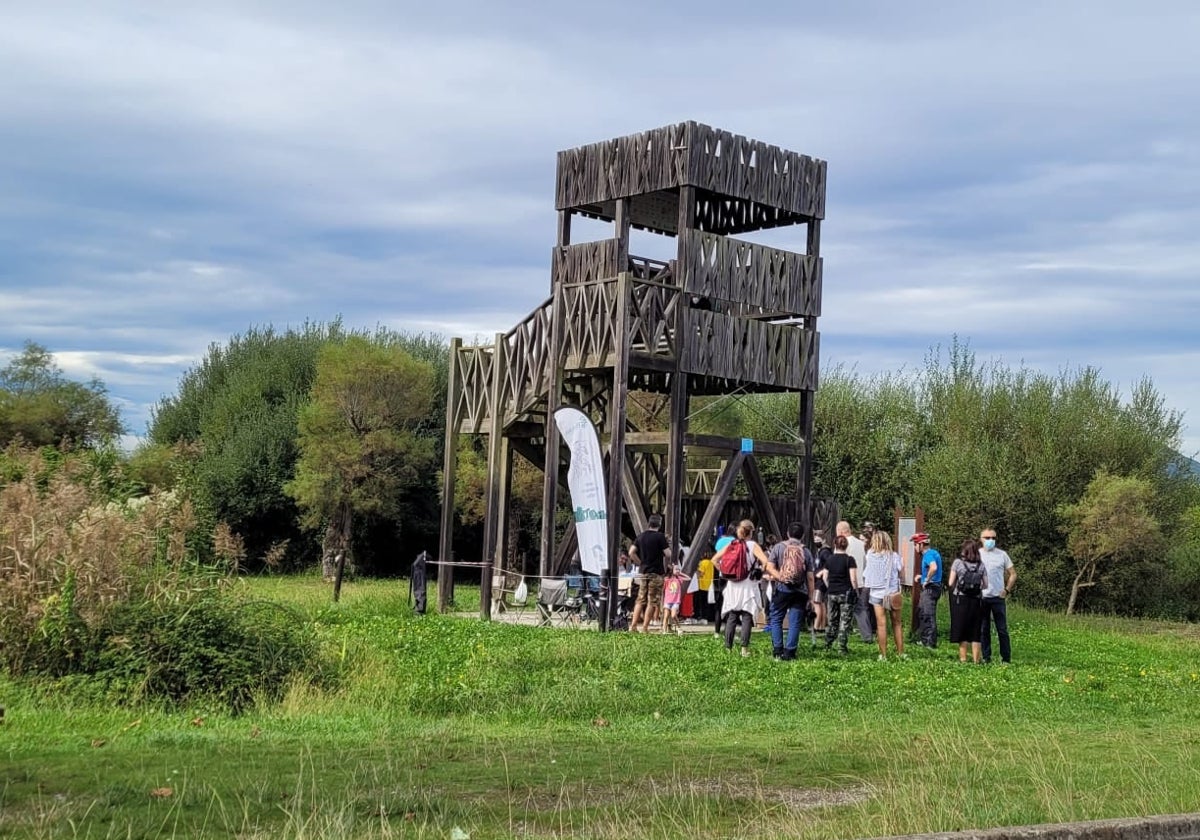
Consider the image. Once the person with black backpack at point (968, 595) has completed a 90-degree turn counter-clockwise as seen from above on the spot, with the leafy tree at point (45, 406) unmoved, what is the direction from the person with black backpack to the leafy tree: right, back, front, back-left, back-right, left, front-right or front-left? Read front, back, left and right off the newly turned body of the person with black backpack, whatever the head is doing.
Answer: front-right

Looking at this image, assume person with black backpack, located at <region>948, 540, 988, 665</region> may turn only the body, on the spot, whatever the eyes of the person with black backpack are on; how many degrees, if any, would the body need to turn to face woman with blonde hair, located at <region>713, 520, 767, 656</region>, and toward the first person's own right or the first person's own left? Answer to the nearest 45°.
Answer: approximately 135° to the first person's own left

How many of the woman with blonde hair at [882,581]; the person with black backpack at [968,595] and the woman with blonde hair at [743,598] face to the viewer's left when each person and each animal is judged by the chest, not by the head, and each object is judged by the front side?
0

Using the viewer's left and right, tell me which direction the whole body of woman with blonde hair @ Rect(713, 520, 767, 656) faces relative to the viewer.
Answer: facing away from the viewer

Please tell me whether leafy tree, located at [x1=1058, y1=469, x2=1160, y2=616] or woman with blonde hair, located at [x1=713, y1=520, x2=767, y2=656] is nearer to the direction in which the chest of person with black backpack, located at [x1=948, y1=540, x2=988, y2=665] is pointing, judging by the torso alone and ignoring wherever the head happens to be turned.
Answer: the leafy tree

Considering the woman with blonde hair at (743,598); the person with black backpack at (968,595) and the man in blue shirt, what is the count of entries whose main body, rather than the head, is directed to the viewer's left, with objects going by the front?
1

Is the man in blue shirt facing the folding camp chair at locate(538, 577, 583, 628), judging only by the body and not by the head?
yes

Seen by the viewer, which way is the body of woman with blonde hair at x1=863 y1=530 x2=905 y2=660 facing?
away from the camera

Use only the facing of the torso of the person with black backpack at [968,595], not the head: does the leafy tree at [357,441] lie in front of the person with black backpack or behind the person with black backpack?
in front

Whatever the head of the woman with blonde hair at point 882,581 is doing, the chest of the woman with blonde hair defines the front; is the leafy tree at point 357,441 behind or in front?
in front

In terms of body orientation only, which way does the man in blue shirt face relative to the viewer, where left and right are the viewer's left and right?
facing to the left of the viewer

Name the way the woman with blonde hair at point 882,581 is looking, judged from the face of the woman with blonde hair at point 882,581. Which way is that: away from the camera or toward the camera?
away from the camera

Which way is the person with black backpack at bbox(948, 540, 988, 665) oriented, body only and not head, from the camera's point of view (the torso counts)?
away from the camera

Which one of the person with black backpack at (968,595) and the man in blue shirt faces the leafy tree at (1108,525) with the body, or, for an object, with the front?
the person with black backpack

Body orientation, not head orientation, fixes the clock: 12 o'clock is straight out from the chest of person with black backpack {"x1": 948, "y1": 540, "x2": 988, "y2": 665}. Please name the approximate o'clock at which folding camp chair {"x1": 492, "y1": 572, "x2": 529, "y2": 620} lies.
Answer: The folding camp chair is roughly at 10 o'clock from the person with black backpack.

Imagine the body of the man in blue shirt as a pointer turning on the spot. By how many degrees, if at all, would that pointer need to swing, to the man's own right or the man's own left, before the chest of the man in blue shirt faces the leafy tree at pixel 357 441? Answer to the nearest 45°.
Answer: approximately 45° to the man's own right

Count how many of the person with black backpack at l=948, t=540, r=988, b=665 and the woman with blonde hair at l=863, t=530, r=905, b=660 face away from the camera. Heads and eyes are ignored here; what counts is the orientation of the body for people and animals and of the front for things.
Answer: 2

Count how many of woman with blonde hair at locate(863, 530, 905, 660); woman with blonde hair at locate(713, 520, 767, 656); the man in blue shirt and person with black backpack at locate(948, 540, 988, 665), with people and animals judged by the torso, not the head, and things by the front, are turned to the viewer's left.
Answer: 1
